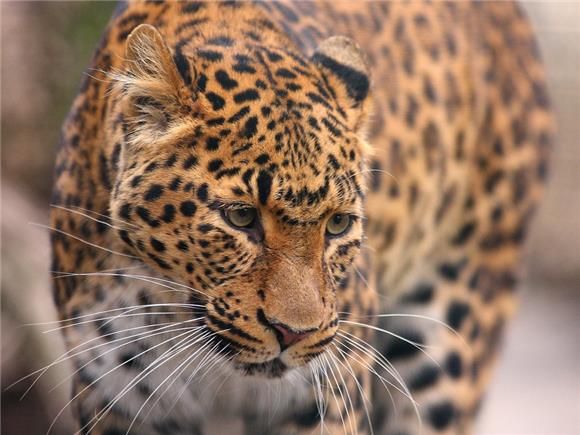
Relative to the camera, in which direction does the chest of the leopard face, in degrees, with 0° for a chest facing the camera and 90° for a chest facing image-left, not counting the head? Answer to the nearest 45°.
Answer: approximately 45°
